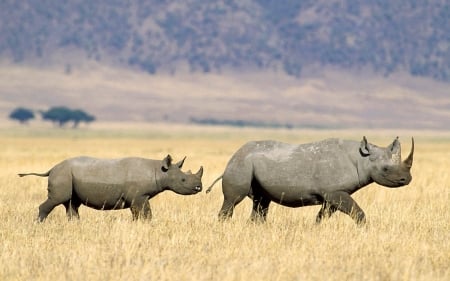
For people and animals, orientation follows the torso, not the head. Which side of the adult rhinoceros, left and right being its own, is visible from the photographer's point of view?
right

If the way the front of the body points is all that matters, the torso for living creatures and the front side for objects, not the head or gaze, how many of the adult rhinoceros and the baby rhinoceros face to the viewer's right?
2

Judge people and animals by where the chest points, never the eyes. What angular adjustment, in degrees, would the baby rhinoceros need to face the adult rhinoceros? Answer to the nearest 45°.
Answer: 0° — it already faces it

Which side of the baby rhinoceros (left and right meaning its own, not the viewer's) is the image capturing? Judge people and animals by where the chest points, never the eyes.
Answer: right

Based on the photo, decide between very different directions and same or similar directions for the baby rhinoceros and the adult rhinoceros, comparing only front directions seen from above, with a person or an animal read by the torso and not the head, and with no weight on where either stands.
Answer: same or similar directions

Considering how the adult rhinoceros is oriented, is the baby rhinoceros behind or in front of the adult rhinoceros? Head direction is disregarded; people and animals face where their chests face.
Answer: behind
